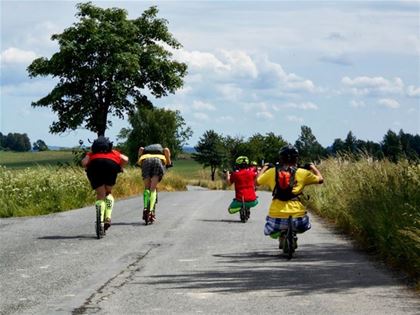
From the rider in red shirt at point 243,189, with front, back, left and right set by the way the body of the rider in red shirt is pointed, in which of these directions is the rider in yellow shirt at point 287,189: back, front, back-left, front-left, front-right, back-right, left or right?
back

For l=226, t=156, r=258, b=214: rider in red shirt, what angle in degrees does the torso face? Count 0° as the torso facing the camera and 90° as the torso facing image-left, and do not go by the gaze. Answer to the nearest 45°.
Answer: approximately 180°

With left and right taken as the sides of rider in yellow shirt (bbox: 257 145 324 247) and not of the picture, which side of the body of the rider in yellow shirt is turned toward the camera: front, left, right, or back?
back

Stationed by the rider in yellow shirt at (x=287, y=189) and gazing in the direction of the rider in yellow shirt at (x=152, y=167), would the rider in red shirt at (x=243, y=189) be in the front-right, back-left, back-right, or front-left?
front-right

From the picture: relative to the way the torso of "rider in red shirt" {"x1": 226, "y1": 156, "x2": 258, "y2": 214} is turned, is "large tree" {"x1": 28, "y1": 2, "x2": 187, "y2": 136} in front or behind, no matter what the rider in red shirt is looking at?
in front

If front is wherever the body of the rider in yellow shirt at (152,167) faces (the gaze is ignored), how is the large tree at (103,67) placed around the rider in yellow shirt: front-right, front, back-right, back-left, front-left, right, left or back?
front

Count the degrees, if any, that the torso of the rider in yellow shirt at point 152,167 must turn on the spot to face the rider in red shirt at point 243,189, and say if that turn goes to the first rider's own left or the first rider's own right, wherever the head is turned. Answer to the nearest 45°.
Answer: approximately 90° to the first rider's own right

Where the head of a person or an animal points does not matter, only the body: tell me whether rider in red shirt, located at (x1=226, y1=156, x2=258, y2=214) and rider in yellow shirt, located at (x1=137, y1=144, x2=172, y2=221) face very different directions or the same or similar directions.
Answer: same or similar directions

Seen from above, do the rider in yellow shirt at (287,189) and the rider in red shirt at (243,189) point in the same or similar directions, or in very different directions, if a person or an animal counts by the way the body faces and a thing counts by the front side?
same or similar directions

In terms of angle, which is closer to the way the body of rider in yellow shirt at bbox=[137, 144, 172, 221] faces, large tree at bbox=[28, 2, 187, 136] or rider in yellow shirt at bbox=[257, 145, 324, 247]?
the large tree

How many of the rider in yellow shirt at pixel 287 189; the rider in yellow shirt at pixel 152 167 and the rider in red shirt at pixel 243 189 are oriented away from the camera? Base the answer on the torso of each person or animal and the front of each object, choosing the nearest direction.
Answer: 3

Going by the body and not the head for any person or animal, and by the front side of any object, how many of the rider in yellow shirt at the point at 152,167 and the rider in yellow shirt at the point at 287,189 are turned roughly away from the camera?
2

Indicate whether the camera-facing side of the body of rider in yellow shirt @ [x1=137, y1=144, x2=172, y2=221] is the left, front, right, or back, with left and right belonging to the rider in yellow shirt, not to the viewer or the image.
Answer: back

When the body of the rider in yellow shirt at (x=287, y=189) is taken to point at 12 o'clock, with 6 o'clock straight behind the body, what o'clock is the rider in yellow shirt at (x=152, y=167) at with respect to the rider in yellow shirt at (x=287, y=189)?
the rider in yellow shirt at (x=152, y=167) is roughly at 11 o'clock from the rider in yellow shirt at (x=287, y=189).
